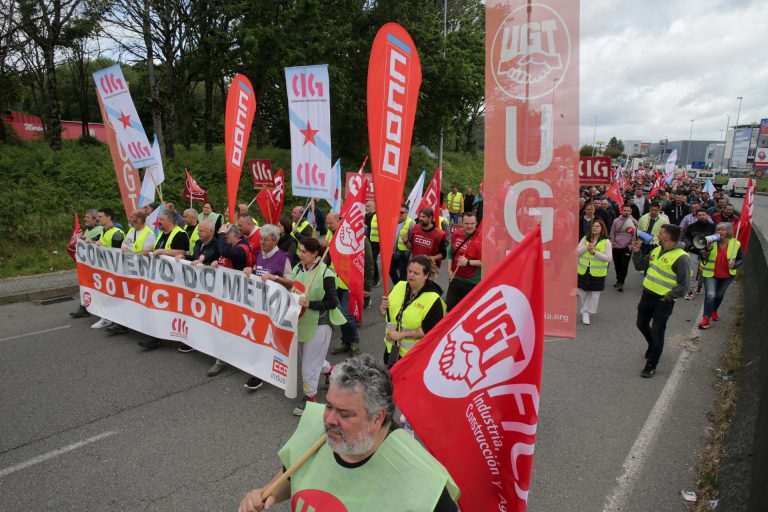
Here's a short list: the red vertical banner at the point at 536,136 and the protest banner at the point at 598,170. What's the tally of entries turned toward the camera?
2

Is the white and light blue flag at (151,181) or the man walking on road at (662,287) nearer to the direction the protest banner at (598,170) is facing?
the man walking on road

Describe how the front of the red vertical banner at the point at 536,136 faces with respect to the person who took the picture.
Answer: facing the viewer

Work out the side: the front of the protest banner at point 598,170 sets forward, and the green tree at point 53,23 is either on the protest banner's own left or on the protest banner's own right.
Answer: on the protest banner's own right

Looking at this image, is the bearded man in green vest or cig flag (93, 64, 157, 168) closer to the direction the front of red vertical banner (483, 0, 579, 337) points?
the bearded man in green vest

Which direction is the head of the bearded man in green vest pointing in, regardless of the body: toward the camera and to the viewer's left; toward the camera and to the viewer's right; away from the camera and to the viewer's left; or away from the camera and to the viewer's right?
toward the camera and to the viewer's left

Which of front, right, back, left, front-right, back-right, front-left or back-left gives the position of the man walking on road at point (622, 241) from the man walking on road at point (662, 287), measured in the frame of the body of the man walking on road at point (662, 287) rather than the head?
back-right

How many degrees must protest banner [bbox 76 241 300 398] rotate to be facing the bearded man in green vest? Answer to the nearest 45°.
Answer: approximately 45° to its left

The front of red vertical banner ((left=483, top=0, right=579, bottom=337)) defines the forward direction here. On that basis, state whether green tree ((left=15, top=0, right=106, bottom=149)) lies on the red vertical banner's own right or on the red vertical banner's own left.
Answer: on the red vertical banner's own right

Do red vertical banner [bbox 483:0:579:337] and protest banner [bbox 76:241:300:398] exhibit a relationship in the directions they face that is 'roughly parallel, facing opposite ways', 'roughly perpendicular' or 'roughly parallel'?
roughly parallel

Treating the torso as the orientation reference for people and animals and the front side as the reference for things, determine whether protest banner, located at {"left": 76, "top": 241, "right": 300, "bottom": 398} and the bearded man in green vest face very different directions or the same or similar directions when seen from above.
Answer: same or similar directions

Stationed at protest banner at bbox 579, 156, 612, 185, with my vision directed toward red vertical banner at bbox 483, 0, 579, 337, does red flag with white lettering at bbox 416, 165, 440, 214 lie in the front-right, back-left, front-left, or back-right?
front-right

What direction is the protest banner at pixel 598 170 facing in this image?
toward the camera
